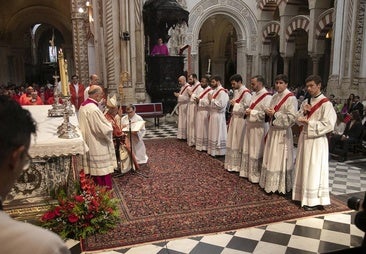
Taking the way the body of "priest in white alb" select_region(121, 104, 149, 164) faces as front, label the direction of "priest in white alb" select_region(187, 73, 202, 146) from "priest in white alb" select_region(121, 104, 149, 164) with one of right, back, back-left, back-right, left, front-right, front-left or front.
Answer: back

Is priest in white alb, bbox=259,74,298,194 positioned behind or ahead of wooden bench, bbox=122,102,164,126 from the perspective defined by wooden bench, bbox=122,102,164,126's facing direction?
ahead

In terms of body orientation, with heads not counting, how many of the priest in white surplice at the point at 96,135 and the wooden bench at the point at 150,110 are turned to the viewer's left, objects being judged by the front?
0

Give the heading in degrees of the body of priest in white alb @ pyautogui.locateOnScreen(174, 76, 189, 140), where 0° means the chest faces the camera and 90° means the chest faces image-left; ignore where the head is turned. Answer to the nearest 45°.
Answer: approximately 90°

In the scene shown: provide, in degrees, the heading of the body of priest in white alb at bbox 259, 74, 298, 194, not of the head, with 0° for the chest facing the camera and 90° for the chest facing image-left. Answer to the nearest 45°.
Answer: approximately 45°

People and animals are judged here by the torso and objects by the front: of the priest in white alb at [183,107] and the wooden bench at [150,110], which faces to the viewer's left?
the priest in white alb

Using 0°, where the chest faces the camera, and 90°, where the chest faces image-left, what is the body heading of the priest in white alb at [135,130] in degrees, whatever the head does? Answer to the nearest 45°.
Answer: approximately 45°

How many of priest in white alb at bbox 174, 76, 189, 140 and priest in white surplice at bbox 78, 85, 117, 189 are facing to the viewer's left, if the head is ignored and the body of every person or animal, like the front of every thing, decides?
1

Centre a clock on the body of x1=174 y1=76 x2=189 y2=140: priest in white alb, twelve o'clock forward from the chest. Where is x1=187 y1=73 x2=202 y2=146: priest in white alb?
x1=187 y1=73 x2=202 y2=146: priest in white alb is roughly at 8 o'clock from x1=174 y1=76 x2=189 y2=140: priest in white alb.

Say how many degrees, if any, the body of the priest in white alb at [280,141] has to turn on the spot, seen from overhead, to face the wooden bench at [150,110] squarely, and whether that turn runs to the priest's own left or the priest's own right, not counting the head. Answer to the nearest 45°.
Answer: approximately 90° to the priest's own right

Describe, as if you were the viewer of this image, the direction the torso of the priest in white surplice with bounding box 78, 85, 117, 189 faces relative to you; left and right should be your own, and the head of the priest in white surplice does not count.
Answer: facing away from the viewer and to the right of the viewer
